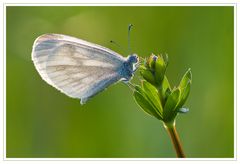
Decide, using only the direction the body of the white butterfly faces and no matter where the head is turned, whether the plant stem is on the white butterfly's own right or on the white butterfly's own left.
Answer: on the white butterfly's own right

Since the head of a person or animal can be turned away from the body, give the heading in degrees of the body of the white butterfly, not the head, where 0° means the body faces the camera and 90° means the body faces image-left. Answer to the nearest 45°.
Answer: approximately 270°
